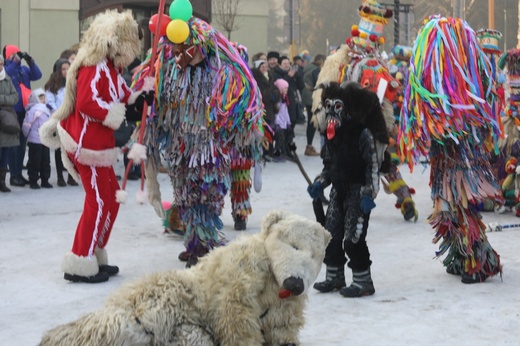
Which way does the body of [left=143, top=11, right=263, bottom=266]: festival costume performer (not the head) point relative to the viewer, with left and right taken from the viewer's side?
facing the viewer and to the left of the viewer

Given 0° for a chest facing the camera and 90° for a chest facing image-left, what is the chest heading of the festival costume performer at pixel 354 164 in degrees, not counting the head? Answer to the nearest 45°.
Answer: approximately 45°

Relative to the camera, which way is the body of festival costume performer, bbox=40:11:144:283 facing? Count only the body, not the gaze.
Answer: to the viewer's right

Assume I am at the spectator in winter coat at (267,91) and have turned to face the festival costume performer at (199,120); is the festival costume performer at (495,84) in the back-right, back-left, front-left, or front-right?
front-left

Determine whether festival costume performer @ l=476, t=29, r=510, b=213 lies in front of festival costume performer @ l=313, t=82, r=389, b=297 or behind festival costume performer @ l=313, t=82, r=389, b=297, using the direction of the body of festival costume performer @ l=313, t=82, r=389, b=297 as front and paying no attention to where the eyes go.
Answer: behind

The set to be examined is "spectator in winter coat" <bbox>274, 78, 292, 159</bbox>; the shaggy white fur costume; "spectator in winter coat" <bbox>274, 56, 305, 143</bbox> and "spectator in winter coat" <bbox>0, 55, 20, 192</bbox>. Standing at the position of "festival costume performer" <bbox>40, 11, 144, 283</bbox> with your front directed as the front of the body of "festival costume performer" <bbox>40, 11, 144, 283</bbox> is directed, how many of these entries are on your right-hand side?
1

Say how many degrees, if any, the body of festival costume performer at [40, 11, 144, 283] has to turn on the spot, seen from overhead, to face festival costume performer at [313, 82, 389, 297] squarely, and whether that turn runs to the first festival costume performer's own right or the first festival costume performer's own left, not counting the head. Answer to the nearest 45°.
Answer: approximately 45° to the first festival costume performer's own right

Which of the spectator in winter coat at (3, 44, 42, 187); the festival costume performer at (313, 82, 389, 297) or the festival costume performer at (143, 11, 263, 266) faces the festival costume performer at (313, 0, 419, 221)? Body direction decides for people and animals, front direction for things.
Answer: the spectator in winter coat

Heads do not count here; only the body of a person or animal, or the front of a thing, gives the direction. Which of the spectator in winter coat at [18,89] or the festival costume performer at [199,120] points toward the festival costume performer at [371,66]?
the spectator in winter coat

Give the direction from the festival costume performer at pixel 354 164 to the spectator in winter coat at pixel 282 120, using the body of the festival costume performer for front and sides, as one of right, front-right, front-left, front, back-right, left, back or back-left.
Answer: back-right

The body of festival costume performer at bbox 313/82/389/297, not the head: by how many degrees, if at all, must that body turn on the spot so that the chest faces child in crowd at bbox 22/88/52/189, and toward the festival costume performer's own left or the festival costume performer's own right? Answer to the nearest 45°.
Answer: approximately 90° to the festival costume performer's own right

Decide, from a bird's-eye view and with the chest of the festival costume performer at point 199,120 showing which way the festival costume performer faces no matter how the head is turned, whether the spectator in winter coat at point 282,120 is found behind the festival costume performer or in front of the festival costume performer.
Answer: behind

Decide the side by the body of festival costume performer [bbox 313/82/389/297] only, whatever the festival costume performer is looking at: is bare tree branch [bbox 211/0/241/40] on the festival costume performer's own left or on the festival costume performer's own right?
on the festival costume performer's own right

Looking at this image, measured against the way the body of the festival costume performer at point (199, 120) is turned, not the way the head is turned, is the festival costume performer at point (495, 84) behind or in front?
behind
